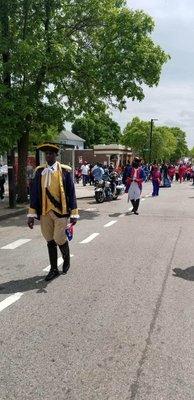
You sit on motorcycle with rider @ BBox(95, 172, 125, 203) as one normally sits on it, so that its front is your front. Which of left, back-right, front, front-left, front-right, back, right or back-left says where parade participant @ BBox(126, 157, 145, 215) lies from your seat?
front-left

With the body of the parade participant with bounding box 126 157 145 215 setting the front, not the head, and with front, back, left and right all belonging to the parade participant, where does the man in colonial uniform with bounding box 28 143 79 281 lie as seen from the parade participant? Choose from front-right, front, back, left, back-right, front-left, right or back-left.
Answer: front

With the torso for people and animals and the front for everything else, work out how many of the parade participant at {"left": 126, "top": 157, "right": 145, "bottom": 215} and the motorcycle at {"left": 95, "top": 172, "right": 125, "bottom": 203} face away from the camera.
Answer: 0

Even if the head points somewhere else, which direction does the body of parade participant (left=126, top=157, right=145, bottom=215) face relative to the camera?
toward the camera
